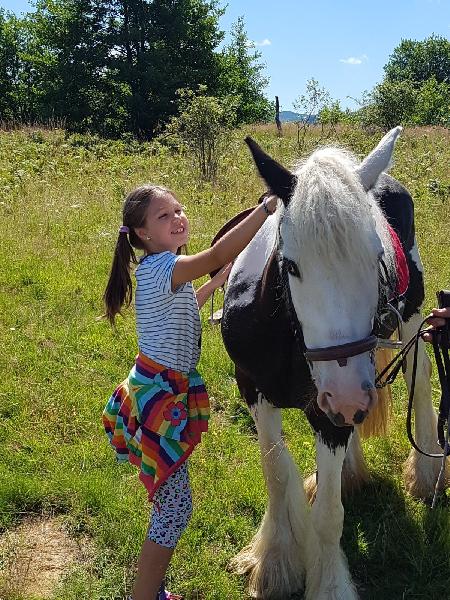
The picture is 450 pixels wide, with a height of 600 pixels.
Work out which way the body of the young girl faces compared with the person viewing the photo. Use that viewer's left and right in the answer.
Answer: facing to the right of the viewer

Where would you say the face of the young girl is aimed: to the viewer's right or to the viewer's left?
to the viewer's right

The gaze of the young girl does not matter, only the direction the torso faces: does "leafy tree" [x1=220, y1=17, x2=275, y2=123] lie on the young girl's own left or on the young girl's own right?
on the young girl's own left
